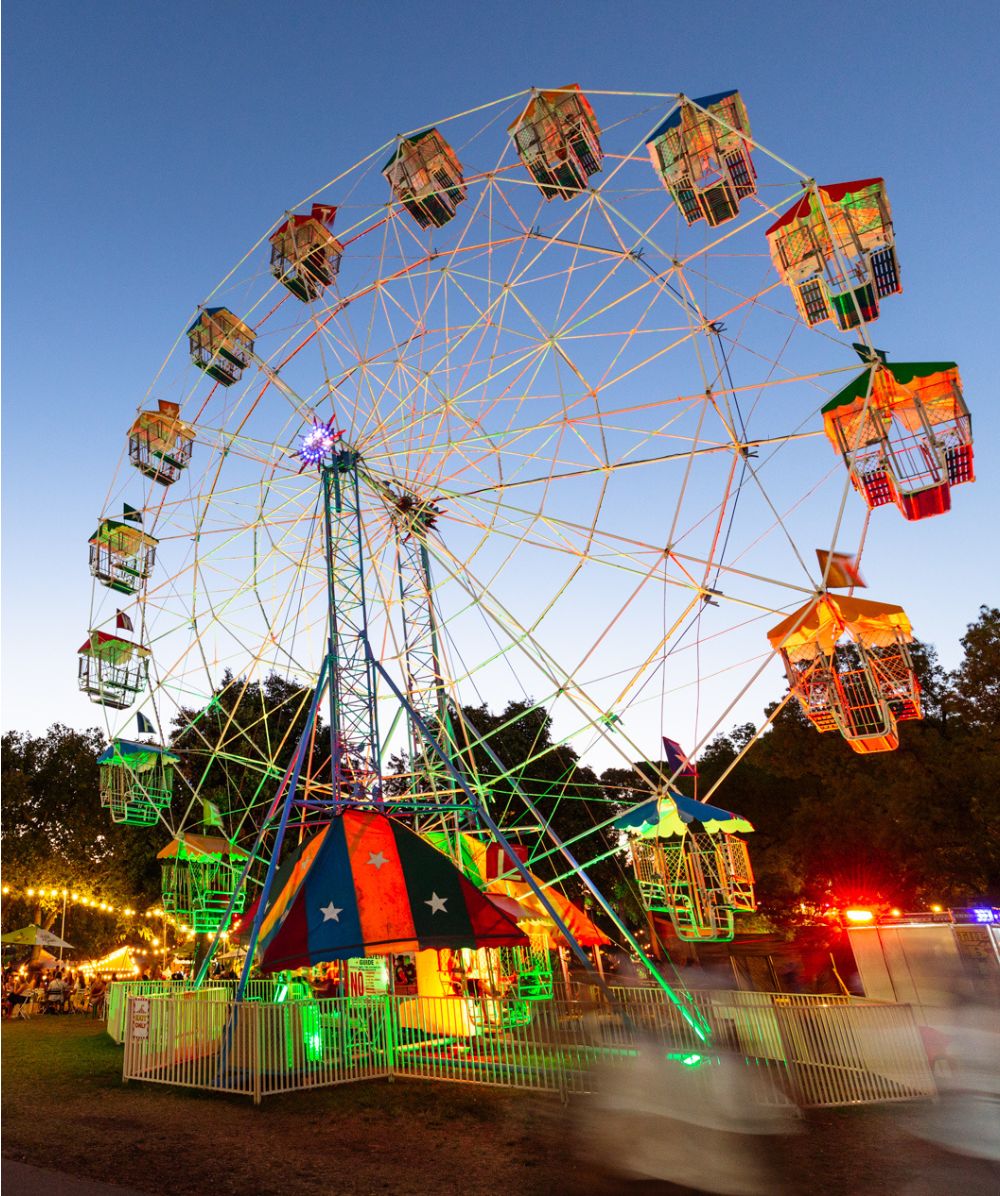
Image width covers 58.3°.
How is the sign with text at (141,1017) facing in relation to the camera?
toward the camera

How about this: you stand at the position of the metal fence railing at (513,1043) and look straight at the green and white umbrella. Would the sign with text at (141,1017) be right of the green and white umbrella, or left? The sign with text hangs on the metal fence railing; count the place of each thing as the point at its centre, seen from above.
left

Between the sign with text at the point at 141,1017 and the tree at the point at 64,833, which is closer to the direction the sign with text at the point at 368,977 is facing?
the sign with text

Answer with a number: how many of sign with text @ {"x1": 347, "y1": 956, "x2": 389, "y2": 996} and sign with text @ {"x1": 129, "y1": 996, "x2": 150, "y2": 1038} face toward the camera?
2

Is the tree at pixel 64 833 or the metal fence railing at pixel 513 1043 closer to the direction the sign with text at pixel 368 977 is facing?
the metal fence railing

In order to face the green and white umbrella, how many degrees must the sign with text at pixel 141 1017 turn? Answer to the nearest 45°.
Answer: approximately 180°

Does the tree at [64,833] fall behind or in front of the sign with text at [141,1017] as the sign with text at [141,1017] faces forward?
behind

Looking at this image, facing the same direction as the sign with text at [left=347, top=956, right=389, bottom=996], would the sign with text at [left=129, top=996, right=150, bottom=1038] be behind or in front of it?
in front

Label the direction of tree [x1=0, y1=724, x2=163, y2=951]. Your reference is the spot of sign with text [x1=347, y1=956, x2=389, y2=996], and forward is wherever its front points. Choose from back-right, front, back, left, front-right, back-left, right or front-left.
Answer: back-right

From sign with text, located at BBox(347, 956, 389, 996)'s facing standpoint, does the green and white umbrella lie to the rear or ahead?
to the rear

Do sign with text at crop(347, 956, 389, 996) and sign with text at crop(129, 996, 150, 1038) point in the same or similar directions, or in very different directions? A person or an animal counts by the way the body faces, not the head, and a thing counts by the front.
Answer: same or similar directions

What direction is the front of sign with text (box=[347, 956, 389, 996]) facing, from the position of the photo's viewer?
facing the viewer
